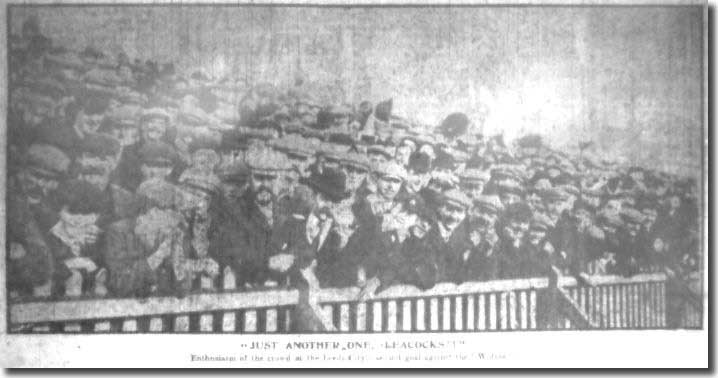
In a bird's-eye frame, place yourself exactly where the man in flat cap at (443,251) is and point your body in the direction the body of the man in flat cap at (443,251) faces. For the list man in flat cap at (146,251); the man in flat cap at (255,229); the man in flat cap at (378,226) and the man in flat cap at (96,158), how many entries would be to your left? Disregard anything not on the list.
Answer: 0

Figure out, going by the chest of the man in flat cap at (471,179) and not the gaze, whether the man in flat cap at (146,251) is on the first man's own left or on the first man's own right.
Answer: on the first man's own right

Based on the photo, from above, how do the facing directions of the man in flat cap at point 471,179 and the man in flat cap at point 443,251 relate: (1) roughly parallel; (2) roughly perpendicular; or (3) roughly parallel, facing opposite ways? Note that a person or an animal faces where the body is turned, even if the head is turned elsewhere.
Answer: roughly parallel

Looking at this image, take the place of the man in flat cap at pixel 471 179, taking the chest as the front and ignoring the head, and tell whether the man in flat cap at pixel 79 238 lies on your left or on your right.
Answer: on your right

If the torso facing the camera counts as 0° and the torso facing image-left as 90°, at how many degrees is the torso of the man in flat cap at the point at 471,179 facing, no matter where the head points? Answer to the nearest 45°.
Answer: approximately 0°

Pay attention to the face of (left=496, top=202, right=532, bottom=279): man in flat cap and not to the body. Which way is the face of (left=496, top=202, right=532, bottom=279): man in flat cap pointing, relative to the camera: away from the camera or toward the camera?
toward the camera

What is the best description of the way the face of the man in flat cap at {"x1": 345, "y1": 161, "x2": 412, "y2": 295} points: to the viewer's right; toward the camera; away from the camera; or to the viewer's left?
toward the camera

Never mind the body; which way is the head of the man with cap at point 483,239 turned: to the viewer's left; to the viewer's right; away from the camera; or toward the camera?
toward the camera

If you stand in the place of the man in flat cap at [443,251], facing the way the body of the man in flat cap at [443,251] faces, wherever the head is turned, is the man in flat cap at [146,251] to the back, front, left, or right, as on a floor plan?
right

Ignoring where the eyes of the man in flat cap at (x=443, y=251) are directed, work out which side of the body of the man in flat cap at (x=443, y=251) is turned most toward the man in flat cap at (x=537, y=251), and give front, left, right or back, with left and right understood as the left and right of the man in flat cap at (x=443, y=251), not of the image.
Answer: left

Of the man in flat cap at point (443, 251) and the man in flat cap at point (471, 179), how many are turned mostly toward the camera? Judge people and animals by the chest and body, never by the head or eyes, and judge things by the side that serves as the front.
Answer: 2

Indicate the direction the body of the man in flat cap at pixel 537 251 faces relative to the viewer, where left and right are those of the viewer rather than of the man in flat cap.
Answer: facing the viewer and to the left of the viewer

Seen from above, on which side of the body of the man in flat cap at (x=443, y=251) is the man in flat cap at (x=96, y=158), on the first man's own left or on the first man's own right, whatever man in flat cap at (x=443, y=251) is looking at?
on the first man's own right

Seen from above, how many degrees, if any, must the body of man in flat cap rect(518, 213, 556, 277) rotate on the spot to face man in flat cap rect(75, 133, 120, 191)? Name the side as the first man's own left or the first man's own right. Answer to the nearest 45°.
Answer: approximately 45° to the first man's own right

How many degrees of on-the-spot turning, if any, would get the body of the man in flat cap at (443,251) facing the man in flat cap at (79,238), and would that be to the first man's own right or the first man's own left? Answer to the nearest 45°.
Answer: approximately 90° to the first man's own right

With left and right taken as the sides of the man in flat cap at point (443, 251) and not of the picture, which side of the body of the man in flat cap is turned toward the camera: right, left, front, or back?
front
